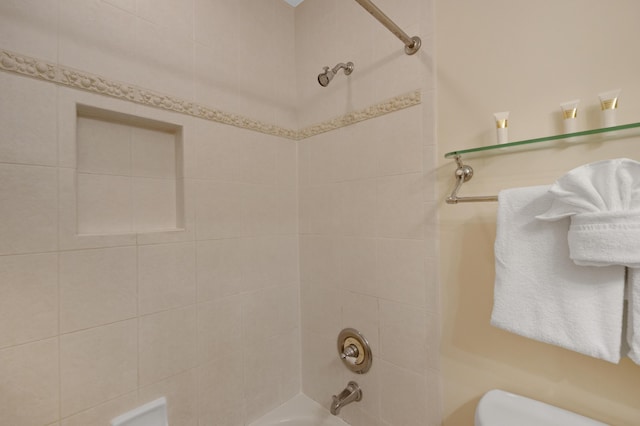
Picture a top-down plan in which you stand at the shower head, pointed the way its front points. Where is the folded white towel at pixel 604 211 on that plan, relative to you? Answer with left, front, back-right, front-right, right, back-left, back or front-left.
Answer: left

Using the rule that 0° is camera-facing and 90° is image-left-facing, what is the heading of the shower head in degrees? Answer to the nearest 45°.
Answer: approximately 45°
